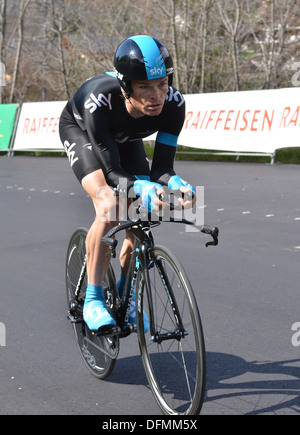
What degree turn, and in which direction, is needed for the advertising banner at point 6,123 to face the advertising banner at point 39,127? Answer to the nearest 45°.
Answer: approximately 45° to its left

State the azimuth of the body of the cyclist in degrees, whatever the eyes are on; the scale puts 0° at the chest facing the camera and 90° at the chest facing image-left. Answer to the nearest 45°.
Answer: approximately 315°

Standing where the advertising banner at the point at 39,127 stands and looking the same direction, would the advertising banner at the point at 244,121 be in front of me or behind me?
in front

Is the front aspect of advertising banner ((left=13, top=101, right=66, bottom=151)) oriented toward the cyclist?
yes

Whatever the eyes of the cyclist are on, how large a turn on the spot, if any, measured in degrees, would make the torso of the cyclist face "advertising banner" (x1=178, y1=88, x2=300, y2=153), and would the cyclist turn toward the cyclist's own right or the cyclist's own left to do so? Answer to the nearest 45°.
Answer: approximately 135° to the cyclist's own left

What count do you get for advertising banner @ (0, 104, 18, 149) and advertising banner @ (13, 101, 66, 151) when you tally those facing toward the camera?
2

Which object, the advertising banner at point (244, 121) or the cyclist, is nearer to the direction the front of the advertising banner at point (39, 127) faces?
the cyclist

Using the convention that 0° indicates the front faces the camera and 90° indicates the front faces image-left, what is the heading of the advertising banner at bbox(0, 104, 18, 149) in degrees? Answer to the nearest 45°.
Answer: approximately 0°

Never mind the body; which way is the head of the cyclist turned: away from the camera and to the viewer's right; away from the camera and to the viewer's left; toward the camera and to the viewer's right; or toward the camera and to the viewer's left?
toward the camera and to the viewer's right
